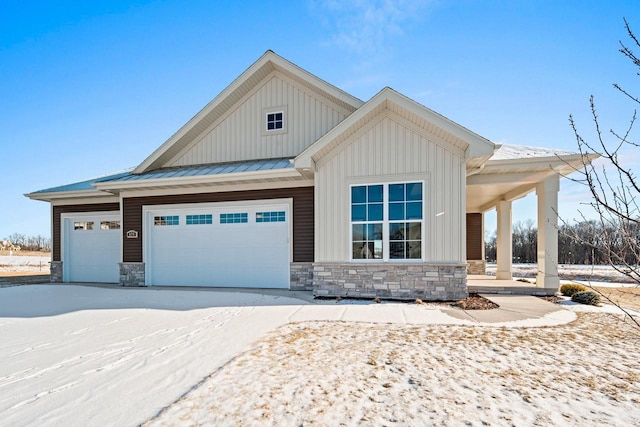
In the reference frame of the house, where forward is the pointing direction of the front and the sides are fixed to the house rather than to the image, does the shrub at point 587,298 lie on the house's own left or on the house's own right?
on the house's own left

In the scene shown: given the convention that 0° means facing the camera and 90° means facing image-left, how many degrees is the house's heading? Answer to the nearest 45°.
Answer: approximately 0°
